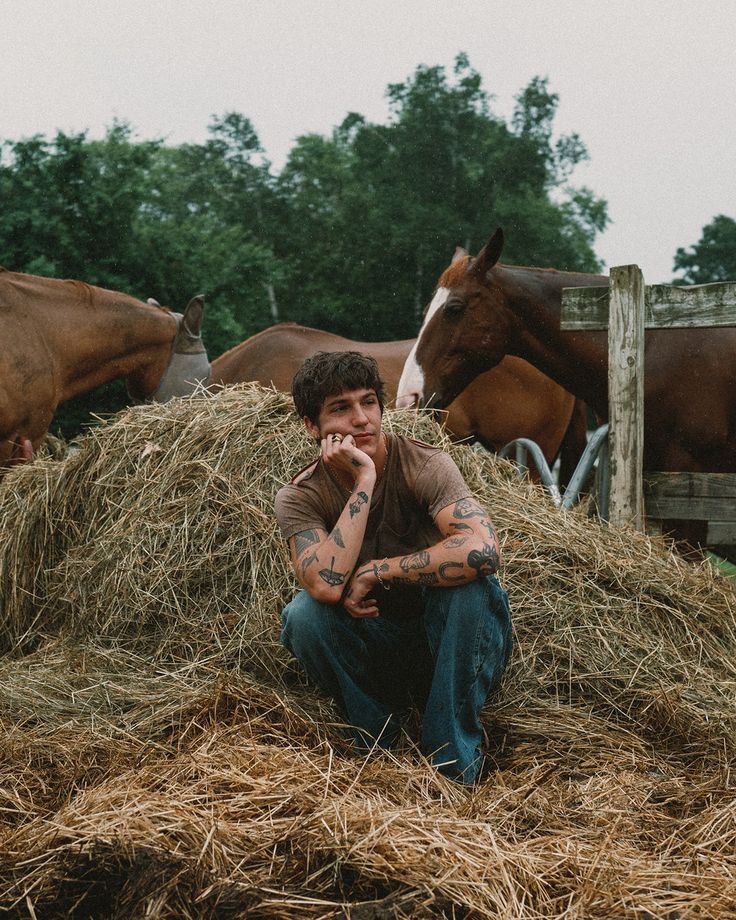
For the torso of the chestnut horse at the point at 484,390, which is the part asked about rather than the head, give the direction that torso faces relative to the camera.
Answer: to the viewer's left

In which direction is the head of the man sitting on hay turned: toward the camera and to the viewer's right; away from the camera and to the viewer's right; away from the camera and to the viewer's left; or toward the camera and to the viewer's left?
toward the camera and to the viewer's right

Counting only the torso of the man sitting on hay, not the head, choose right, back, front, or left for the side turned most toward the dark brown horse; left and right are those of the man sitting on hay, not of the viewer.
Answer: back

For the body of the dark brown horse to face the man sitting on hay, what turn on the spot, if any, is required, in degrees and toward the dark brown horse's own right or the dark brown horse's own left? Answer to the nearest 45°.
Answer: approximately 90° to the dark brown horse's own left

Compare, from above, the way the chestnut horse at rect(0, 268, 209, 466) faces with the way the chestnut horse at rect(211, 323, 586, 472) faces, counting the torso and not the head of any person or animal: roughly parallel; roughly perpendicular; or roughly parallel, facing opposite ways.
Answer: roughly parallel, facing opposite ways

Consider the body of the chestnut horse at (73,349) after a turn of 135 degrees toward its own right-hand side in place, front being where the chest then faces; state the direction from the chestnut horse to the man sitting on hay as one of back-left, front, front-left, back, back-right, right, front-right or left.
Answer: front-left

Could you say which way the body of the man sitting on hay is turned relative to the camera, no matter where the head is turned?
toward the camera

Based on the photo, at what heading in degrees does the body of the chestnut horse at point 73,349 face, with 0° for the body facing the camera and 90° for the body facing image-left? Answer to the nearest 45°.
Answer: approximately 270°

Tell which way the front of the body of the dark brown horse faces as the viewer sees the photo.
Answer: to the viewer's left

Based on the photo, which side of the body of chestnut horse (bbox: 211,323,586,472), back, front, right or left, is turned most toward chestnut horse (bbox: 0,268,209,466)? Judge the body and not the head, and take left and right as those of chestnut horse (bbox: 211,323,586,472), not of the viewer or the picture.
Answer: front

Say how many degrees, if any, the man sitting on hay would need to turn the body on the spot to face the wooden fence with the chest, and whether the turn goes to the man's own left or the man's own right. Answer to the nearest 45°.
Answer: approximately 135° to the man's own left
